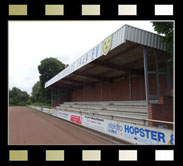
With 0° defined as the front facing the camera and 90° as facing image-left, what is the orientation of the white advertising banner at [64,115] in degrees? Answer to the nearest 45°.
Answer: approximately 45°

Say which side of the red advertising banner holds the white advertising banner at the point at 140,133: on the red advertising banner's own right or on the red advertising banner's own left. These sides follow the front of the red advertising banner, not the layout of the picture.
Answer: on the red advertising banner's own left

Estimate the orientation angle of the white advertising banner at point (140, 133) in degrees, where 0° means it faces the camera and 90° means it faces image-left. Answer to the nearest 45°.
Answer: approximately 45°

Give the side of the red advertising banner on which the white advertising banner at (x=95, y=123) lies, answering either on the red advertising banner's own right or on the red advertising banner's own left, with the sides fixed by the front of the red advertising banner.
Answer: on the red advertising banner's own left
